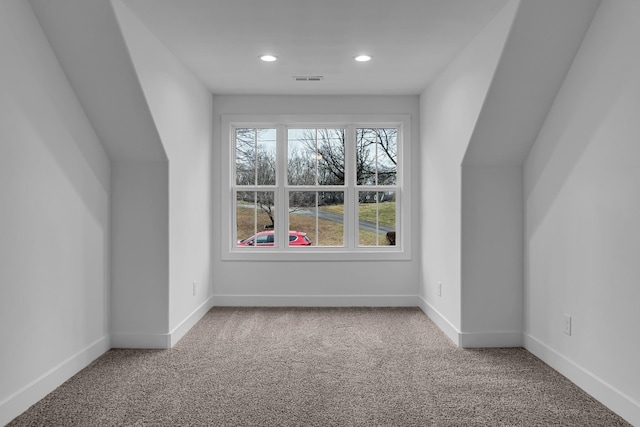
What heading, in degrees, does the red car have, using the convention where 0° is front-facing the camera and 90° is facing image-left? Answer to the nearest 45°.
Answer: approximately 90°

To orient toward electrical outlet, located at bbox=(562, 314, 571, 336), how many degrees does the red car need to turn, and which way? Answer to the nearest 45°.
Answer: approximately 135° to its left

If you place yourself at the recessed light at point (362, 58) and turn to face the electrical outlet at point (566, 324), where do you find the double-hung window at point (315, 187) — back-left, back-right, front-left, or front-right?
back-left
